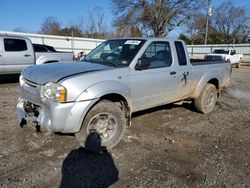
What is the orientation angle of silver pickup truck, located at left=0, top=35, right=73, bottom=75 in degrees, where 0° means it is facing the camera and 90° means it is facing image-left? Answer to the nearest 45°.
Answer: approximately 90°

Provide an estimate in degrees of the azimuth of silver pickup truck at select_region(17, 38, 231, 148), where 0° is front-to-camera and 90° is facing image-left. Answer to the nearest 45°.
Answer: approximately 45°

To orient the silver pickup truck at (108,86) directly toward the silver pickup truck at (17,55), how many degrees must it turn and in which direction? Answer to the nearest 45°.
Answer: approximately 90° to its right

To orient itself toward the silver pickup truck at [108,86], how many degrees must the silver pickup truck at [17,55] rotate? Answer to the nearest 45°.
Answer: approximately 90° to its left

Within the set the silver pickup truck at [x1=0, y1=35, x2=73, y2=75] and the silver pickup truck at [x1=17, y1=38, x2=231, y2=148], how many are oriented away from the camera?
0
